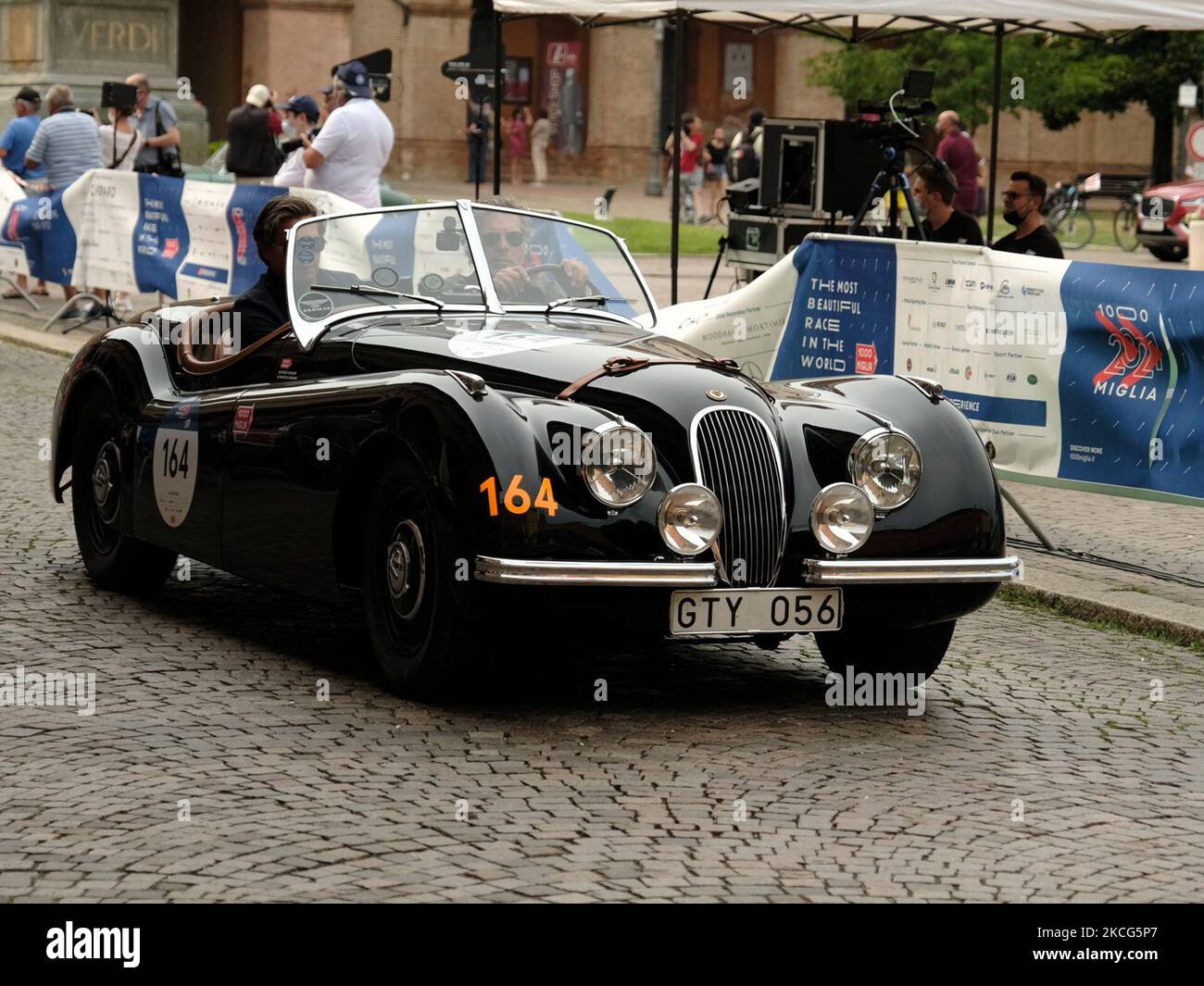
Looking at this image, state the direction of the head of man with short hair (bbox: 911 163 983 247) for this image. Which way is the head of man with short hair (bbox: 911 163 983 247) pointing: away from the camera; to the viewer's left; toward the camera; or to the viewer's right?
to the viewer's left

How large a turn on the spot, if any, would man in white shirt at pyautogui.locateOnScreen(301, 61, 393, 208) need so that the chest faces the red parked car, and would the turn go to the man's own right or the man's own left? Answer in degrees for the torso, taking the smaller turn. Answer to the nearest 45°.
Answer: approximately 90° to the man's own right

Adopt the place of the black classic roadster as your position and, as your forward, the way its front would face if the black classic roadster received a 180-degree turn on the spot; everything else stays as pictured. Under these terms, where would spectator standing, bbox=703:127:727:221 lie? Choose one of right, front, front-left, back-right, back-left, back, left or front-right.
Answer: front-right

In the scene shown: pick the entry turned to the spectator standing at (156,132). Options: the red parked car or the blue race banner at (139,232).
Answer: the red parked car

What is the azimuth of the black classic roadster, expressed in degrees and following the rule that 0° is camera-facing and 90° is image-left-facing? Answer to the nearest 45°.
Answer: approximately 315°

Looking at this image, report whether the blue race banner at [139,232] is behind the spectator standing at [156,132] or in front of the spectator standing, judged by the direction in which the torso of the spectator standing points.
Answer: in front

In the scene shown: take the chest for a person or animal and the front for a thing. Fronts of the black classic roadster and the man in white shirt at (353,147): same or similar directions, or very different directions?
very different directions

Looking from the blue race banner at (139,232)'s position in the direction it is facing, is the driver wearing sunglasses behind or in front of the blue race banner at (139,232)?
in front

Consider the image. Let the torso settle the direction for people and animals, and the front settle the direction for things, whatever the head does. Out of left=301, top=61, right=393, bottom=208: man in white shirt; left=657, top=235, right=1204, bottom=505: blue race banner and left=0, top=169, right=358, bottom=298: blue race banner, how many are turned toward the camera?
2

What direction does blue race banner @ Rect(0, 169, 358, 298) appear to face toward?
toward the camera

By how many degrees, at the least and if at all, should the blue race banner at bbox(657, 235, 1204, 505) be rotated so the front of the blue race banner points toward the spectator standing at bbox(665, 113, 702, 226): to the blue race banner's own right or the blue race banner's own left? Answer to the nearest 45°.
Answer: approximately 180°

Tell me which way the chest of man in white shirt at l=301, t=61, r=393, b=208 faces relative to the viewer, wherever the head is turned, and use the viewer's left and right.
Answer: facing away from the viewer and to the left of the viewer

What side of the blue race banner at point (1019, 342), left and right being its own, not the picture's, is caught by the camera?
front
